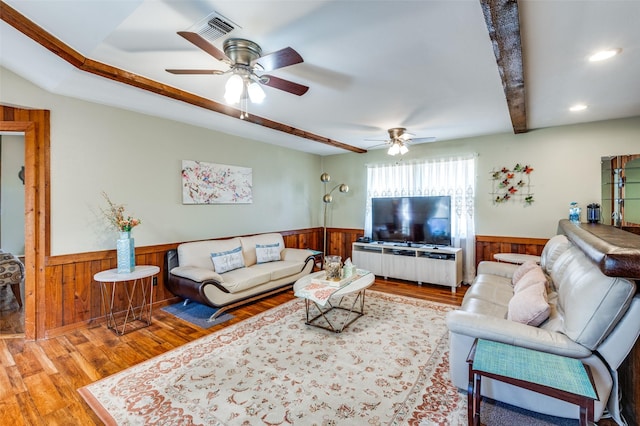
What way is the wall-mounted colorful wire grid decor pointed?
toward the camera

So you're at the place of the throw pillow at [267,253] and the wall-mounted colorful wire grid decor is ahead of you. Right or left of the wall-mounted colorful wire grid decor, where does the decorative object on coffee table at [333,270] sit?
right

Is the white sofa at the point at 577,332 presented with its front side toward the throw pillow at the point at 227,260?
yes

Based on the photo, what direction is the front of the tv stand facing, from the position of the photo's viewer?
facing the viewer and to the left of the viewer

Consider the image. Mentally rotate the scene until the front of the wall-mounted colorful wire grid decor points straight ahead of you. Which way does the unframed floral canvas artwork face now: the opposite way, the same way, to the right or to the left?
to the left

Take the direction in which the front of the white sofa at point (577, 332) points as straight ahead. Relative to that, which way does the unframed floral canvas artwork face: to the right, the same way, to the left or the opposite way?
the opposite way

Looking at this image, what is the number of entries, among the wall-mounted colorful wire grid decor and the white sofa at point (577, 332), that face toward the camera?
1

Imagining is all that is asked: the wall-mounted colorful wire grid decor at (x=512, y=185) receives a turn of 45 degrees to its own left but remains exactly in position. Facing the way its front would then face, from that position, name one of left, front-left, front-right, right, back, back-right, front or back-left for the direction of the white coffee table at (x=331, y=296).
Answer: right

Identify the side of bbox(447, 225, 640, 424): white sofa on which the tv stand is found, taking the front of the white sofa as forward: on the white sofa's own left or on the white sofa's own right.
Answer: on the white sofa's own right

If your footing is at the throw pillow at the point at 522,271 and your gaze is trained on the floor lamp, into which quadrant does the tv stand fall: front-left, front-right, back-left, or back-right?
front-right

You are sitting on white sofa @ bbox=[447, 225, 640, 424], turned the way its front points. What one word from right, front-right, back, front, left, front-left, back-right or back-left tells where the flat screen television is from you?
front-right

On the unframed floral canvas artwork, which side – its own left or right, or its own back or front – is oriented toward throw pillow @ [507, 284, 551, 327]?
front

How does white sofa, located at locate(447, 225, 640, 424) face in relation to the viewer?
to the viewer's left

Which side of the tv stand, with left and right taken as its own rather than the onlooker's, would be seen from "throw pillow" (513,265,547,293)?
left

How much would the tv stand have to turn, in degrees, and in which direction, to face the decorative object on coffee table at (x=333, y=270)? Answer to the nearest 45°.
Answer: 0° — it already faces it

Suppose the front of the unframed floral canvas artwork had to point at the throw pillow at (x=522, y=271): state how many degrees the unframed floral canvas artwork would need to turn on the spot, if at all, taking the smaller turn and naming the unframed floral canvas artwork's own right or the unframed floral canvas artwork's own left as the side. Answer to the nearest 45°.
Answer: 0° — it already faces it

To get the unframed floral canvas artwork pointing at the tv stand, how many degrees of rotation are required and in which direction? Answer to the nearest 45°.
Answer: approximately 45° to its left

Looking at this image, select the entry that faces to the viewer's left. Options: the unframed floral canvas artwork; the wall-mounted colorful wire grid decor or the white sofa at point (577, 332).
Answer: the white sofa

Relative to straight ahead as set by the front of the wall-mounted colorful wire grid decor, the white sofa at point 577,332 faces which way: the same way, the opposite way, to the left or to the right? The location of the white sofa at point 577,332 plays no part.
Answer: to the right

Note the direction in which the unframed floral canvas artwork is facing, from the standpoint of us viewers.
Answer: facing the viewer and to the right of the viewer
